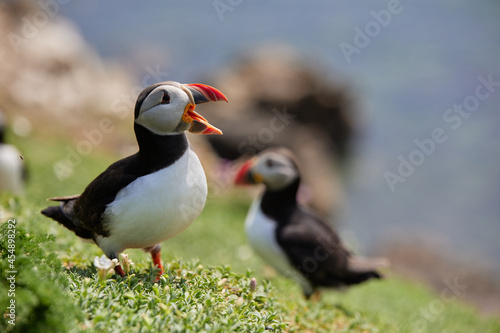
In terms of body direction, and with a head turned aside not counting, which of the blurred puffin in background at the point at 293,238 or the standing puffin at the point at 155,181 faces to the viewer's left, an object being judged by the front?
the blurred puffin in background

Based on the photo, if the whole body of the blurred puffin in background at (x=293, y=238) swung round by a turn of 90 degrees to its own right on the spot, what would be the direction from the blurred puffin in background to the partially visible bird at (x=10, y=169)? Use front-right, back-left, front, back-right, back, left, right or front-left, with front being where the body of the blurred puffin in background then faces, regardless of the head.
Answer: left

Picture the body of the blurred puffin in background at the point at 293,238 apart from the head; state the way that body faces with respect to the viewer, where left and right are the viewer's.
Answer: facing to the left of the viewer

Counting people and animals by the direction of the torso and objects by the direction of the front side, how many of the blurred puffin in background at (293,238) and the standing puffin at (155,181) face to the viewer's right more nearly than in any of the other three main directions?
1

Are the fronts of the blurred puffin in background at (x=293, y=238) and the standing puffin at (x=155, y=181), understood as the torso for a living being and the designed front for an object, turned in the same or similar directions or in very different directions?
very different directions

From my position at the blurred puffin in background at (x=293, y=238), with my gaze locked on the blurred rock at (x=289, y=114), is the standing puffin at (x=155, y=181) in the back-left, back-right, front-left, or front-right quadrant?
back-left

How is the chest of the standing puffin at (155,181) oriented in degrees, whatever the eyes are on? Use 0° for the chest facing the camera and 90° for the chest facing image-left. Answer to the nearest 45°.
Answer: approximately 270°

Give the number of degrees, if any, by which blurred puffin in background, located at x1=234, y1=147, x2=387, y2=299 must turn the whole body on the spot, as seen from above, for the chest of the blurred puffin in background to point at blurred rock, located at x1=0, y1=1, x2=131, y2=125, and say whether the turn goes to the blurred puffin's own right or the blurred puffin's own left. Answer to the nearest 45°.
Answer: approximately 45° to the blurred puffin's own right
